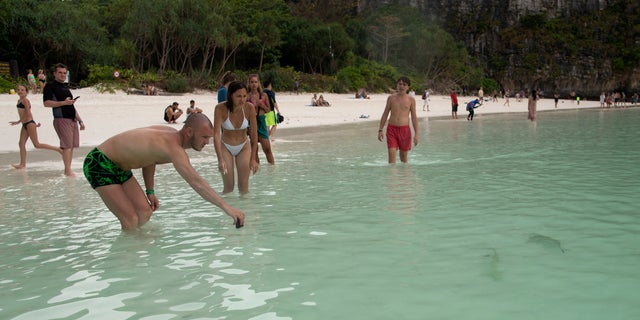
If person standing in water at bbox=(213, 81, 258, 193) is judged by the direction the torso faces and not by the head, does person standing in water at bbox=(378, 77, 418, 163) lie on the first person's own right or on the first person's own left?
on the first person's own left

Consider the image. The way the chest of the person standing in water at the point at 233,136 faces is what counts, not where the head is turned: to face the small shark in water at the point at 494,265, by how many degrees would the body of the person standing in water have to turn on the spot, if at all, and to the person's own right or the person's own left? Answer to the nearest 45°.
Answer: approximately 45° to the person's own left

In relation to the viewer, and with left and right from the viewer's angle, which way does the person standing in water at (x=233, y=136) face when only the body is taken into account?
facing the viewer

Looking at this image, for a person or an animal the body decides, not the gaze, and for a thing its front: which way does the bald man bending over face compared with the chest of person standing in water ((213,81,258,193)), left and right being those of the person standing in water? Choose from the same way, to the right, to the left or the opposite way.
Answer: to the left

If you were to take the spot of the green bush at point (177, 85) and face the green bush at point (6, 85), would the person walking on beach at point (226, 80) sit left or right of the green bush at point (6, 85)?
left

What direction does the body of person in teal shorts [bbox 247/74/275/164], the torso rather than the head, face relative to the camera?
toward the camera

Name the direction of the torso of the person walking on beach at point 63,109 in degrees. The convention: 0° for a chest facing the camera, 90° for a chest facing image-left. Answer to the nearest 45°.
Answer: approximately 315°

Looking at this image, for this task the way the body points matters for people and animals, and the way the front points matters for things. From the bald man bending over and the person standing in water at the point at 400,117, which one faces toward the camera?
the person standing in water

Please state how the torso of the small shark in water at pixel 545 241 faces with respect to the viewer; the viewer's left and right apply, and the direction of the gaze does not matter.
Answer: facing to the left of the viewer

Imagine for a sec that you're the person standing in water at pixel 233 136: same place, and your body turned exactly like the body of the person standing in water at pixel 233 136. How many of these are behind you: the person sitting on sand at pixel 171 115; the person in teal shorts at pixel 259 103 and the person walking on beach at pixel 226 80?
3

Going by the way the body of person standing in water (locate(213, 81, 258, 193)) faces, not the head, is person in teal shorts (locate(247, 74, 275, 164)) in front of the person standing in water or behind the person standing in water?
behind

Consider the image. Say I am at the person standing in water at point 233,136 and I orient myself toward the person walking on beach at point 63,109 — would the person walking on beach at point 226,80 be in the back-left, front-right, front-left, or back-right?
front-right

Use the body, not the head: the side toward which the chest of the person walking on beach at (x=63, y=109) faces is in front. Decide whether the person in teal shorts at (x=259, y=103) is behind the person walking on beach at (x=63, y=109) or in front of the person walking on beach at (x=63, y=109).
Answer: in front

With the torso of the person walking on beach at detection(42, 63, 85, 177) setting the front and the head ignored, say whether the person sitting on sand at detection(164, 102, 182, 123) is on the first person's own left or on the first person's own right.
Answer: on the first person's own left

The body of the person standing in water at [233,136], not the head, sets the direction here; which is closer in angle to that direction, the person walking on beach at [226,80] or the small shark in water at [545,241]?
the small shark in water

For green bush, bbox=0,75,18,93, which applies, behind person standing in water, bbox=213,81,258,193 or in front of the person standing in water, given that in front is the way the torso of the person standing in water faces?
behind

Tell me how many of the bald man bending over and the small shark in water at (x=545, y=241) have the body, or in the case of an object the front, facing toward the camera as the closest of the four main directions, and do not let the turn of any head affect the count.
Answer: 0

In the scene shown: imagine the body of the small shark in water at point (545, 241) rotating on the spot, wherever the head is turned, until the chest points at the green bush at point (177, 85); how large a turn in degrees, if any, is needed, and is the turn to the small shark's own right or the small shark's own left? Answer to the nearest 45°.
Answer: approximately 45° to the small shark's own right
